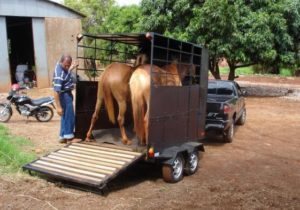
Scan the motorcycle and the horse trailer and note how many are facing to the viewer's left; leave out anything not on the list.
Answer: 1

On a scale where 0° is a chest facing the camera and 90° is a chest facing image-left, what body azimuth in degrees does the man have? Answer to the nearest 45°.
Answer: approximately 315°

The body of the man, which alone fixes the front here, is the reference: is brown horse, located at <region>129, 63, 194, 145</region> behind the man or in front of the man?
in front

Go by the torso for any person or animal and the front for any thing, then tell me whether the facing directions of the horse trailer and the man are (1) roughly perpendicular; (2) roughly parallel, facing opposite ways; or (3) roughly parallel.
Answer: roughly perpendicular

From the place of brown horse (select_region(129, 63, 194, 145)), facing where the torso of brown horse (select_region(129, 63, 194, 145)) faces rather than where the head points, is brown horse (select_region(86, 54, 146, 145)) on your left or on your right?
on your left

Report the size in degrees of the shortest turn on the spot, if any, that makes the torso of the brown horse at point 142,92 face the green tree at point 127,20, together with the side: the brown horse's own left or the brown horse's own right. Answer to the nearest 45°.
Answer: approximately 45° to the brown horse's own left

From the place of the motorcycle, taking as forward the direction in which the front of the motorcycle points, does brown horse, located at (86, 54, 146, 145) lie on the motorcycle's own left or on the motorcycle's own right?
on the motorcycle's own left

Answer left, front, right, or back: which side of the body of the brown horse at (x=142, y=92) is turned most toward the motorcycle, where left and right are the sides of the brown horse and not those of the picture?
left

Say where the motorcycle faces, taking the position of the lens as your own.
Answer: facing to the left of the viewer

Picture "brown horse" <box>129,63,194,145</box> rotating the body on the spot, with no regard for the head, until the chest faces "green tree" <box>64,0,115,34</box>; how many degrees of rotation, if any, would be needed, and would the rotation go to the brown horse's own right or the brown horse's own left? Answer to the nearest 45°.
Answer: approximately 45° to the brown horse's own left

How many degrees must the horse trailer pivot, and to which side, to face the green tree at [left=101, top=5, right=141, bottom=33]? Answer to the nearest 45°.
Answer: approximately 45° to its left

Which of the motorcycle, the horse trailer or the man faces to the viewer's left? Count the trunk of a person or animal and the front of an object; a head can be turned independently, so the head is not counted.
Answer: the motorcycle

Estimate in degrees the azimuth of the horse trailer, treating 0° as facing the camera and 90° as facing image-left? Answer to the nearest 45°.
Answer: approximately 225°

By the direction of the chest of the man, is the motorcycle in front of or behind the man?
behind

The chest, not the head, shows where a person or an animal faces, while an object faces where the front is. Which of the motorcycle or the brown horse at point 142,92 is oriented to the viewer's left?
the motorcycle
